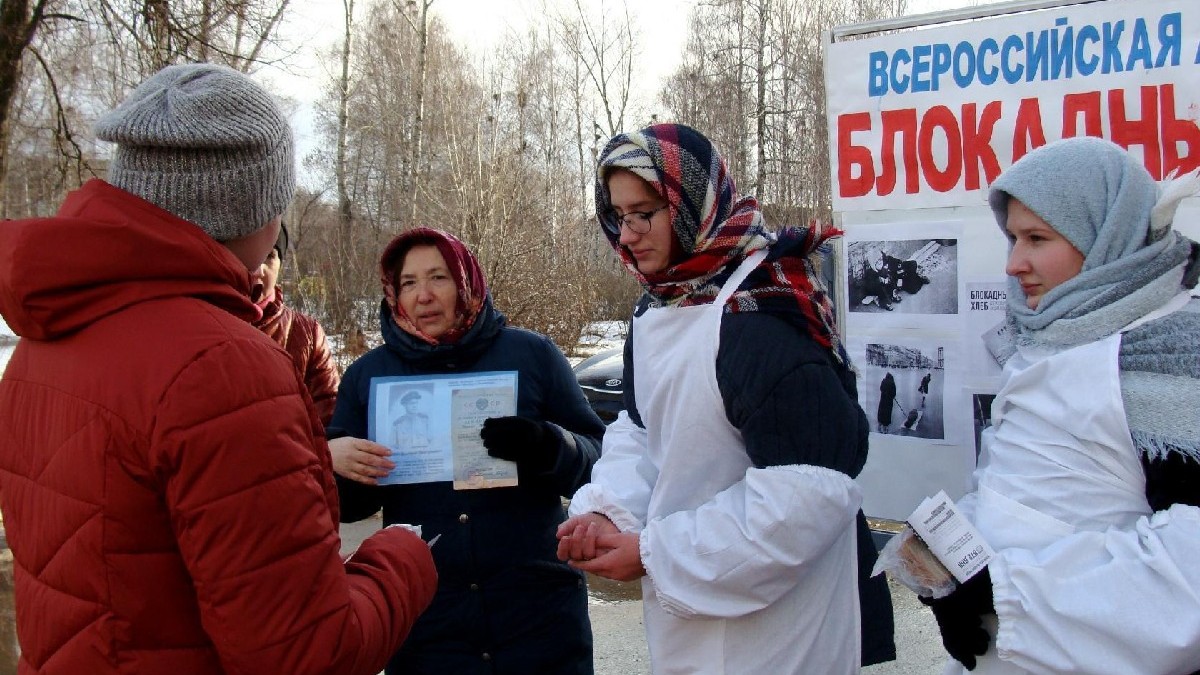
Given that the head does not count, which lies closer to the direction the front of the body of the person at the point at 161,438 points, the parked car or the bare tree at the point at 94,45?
the parked car

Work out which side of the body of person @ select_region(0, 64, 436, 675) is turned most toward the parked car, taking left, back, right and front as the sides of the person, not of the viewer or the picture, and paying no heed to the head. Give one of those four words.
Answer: front

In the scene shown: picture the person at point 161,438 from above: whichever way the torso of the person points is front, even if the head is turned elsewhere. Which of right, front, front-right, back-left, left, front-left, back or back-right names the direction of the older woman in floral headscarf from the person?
front

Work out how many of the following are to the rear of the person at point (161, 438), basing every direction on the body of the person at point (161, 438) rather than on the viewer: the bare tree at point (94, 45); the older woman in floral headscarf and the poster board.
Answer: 0

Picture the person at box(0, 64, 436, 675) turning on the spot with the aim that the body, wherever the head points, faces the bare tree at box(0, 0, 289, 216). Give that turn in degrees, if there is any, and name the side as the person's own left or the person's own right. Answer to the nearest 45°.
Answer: approximately 45° to the person's own left

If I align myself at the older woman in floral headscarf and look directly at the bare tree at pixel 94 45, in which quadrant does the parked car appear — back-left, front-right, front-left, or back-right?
front-right

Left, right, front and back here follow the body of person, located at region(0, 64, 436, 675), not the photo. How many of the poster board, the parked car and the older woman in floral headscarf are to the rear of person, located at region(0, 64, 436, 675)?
0

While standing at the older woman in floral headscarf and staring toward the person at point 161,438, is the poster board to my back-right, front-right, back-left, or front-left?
back-left

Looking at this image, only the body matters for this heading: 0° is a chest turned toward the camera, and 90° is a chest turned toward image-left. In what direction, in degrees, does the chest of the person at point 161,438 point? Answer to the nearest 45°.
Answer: approximately 225°

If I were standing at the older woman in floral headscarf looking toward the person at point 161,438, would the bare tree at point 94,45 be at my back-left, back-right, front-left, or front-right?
back-right

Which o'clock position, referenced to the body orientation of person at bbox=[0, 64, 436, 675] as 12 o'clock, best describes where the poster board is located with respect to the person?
The poster board is roughly at 1 o'clock from the person.

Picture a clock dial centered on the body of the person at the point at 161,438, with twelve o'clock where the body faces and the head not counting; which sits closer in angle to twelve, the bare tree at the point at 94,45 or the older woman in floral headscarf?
the older woman in floral headscarf

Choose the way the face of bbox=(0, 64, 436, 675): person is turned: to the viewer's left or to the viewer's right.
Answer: to the viewer's right
